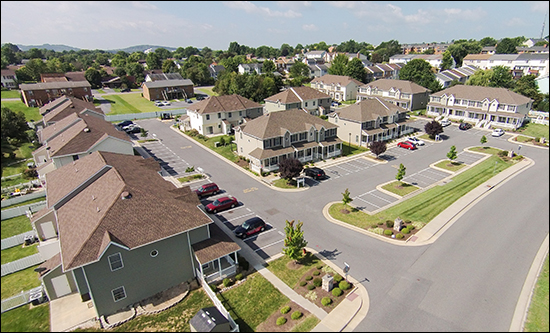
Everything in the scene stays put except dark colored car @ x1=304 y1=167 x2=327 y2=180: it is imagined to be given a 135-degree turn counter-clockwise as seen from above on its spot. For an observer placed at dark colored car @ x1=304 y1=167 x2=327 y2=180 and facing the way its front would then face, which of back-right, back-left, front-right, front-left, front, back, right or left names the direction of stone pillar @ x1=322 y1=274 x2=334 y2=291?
front

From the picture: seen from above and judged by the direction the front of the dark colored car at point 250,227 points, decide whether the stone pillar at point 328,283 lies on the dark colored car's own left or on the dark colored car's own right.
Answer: on the dark colored car's own left

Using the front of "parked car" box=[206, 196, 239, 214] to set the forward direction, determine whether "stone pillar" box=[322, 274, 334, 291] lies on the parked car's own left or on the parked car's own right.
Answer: on the parked car's own left

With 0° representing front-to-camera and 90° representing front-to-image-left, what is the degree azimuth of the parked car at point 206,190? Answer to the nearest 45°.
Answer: approximately 45°

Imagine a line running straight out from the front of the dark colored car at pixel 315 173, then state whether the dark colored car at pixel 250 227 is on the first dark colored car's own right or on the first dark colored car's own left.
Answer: on the first dark colored car's own left

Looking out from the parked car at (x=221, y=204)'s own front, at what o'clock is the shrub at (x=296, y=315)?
The shrub is roughly at 10 o'clock from the parked car.

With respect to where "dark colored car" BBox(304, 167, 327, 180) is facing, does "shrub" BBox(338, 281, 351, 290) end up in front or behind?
behind

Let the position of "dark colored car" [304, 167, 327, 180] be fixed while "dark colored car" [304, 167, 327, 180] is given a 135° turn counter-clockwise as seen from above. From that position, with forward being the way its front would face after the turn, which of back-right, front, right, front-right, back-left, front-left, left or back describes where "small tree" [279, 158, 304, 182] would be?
front-right

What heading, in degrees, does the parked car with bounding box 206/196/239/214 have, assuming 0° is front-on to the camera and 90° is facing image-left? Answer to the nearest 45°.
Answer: approximately 45°
